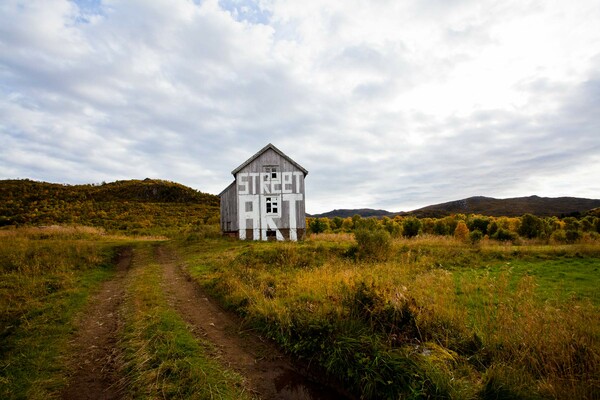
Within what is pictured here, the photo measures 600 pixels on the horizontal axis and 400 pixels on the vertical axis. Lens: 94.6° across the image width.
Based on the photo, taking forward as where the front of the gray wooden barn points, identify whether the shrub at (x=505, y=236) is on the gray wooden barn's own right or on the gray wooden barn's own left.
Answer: on the gray wooden barn's own left

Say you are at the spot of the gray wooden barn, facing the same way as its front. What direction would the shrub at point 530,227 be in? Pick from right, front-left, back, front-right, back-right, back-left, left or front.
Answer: left

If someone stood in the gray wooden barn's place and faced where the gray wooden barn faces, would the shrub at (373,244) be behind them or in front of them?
in front

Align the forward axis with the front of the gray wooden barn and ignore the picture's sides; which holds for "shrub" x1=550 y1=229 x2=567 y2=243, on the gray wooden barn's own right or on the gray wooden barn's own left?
on the gray wooden barn's own left

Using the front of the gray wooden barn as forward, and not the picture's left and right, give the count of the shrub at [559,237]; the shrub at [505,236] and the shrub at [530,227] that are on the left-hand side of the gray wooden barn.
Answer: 3

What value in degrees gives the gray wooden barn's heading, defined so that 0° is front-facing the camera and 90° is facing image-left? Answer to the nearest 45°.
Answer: approximately 0°
